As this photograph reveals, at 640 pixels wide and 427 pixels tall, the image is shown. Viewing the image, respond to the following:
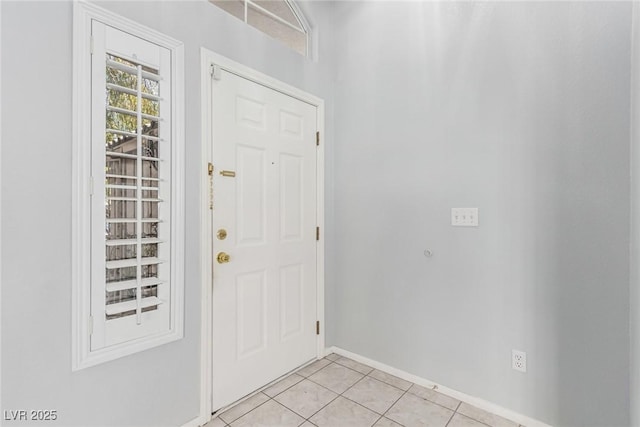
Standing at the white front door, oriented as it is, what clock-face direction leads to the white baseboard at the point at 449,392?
The white baseboard is roughly at 11 o'clock from the white front door.

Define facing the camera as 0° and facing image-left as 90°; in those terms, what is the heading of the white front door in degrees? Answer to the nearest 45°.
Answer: approximately 315°

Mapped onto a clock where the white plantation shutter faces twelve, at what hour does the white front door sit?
The white front door is roughly at 10 o'clock from the white plantation shutter.

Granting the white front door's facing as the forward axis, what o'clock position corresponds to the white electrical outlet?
The white electrical outlet is roughly at 11 o'clock from the white front door.

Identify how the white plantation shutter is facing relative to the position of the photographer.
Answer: facing the viewer and to the right of the viewer

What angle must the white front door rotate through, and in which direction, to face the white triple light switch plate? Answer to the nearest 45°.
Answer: approximately 45° to its left

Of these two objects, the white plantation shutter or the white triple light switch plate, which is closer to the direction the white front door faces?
the white triple light switch plate

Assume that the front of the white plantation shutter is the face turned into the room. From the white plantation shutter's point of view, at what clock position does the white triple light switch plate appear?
The white triple light switch plate is roughly at 11 o'clock from the white plantation shutter.

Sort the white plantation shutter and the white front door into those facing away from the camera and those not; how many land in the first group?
0

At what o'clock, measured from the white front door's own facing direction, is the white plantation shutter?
The white plantation shutter is roughly at 3 o'clock from the white front door.
